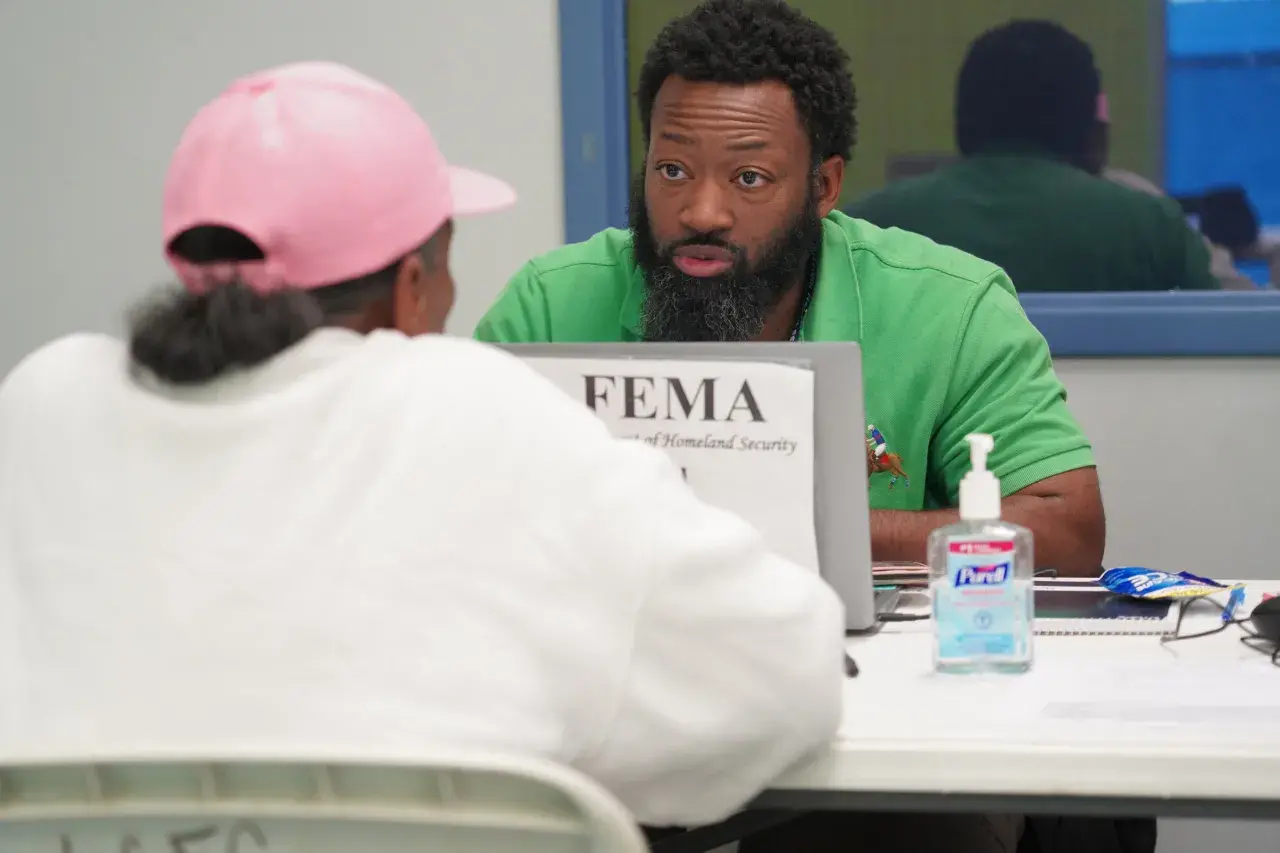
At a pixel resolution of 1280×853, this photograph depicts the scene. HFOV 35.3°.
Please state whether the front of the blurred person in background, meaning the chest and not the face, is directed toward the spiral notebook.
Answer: no

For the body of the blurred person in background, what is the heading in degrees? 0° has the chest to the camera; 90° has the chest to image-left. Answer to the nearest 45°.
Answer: approximately 180°

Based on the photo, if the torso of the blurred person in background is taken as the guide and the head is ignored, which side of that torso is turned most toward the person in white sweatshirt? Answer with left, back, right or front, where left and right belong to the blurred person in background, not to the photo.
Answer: back

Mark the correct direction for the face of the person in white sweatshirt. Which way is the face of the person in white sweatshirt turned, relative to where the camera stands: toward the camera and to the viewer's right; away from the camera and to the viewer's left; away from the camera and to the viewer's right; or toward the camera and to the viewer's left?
away from the camera and to the viewer's right

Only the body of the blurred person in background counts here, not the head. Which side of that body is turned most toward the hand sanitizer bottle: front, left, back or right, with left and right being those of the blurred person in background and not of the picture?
back

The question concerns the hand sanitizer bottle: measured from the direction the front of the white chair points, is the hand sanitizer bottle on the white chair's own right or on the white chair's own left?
on the white chair's own right

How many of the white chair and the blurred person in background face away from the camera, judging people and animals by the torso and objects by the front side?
2

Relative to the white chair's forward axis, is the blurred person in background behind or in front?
in front

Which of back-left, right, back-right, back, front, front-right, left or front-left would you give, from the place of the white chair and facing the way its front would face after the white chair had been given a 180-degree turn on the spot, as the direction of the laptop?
back-left

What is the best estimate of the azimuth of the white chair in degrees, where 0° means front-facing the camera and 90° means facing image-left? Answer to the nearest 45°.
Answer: approximately 180°

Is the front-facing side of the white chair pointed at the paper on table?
no
